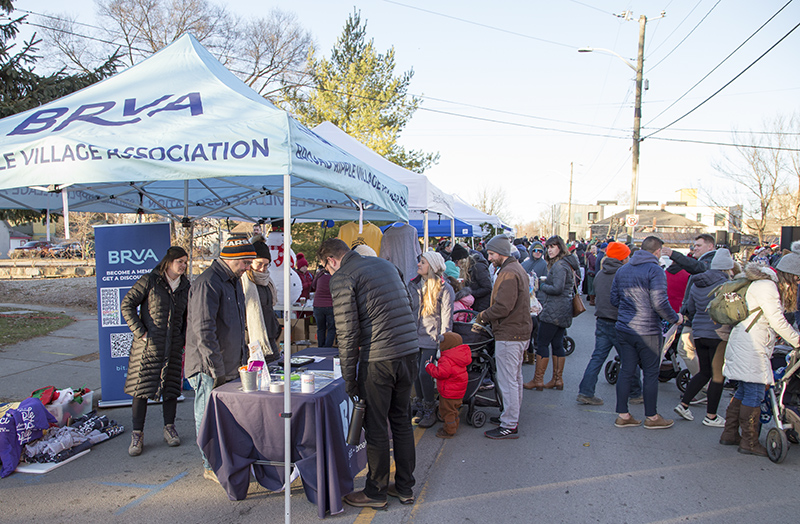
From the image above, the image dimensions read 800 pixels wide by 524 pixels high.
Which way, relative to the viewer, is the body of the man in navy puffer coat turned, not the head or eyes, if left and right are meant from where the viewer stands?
facing away from the viewer and to the right of the viewer

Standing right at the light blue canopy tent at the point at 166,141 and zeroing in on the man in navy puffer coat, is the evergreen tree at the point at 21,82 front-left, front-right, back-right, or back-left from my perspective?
back-left

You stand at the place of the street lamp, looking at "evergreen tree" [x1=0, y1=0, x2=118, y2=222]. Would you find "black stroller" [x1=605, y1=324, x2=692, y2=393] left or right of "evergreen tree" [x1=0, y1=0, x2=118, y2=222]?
left

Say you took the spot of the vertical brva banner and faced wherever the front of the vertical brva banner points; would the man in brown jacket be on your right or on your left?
on your left

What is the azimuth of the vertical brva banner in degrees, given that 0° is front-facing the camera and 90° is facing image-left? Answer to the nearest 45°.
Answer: approximately 0°

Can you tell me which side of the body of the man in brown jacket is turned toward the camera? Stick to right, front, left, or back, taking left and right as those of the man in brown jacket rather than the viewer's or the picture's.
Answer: left

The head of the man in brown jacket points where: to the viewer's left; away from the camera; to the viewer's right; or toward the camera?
to the viewer's left

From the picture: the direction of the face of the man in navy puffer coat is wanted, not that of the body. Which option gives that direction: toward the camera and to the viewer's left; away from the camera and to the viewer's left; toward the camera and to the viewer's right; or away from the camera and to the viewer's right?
away from the camera and to the viewer's right
